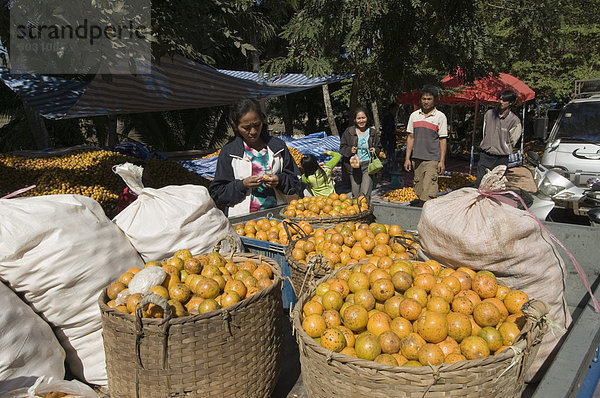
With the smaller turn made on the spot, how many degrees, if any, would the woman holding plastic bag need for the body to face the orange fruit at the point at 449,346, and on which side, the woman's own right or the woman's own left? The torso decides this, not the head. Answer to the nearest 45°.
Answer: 0° — they already face it

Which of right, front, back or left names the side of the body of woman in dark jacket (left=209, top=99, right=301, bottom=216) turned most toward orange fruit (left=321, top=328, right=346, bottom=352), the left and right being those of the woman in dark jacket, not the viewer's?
front

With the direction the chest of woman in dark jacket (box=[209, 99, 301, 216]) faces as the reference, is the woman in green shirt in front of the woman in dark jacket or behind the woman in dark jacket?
behind

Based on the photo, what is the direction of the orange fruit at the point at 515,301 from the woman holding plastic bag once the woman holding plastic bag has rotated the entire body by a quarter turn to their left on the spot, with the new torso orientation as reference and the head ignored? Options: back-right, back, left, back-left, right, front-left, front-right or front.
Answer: right

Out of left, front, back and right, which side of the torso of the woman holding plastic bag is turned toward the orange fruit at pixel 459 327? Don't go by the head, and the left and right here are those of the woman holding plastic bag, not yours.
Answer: front

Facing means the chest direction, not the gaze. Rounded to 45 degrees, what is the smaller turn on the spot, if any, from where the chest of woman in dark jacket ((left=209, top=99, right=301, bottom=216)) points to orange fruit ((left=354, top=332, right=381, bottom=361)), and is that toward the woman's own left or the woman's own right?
0° — they already face it

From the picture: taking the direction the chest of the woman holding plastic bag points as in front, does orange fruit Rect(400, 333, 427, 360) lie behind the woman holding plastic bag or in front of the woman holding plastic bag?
in front
